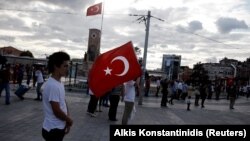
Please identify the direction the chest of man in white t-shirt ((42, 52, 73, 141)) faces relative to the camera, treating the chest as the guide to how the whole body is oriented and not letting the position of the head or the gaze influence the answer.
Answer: to the viewer's right

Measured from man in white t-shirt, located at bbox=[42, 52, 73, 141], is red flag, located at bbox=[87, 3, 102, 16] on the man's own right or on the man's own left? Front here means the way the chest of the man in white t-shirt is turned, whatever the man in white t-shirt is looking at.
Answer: on the man's own left

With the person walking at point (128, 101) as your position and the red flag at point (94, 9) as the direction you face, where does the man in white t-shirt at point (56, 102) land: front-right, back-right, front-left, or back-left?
back-left

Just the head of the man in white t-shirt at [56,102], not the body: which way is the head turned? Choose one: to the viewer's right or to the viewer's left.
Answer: to the viewer's right
